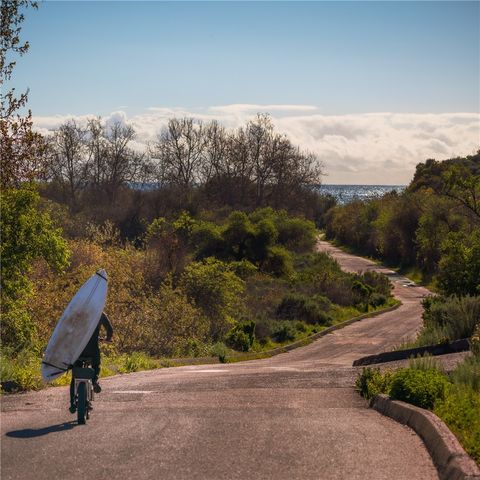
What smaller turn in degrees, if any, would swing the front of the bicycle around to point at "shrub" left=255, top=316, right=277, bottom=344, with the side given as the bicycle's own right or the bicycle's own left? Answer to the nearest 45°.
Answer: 0° — it already faces it

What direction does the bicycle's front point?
away from the camera

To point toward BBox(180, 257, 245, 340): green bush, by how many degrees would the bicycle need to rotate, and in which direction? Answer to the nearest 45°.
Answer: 0° — it already faces it

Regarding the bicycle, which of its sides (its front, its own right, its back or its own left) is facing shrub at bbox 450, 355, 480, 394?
right

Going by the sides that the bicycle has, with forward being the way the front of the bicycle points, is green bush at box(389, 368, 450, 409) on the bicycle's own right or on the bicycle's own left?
on the bicycle's own right

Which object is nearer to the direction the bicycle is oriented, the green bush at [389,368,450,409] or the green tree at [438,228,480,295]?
the green tree

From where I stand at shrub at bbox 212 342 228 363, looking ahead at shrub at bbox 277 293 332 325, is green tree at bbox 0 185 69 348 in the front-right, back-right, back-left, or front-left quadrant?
back-left

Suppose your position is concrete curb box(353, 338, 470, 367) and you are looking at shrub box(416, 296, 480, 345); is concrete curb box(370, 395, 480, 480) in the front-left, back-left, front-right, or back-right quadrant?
back-right

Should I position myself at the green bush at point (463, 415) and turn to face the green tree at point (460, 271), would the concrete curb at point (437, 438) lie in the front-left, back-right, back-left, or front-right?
back-left
